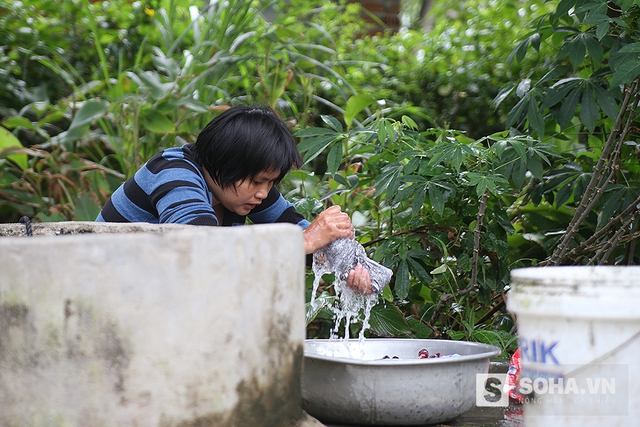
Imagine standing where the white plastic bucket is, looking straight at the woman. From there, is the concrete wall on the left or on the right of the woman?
left

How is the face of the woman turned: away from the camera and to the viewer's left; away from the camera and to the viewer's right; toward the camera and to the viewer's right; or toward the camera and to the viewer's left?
toward the camera and to the viewer's right

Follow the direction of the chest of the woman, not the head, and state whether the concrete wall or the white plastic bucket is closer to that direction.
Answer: the white plastic bucket

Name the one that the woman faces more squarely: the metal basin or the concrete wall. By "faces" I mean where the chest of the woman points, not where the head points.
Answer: the metal basin

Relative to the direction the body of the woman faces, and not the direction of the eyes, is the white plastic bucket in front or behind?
in front

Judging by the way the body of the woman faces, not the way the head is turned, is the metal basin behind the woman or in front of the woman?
in front

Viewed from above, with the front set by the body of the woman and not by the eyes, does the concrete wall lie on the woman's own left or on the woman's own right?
on the woman's own right

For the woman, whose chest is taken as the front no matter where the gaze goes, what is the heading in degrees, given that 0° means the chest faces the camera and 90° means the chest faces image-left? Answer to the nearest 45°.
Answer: approximately 315°
